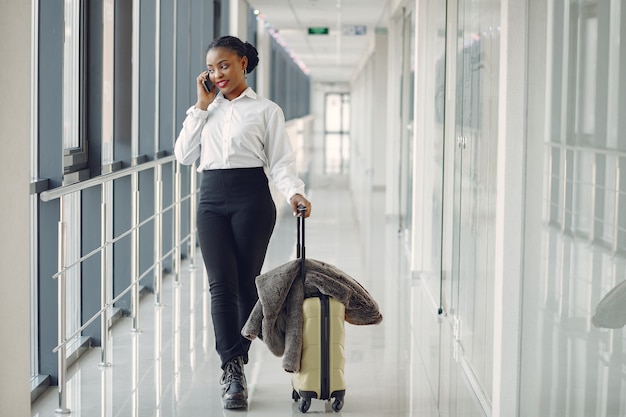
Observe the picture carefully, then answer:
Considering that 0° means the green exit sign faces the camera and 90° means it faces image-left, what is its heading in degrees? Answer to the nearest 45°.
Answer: approximately 0°

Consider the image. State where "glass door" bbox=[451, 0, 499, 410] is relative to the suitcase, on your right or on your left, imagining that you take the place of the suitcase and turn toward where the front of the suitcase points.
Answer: on your left

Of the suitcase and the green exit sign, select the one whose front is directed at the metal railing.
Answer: the green exit sign

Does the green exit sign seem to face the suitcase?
yes

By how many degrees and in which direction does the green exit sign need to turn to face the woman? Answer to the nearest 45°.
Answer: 0° — it already faces them

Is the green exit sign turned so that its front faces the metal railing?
yes
